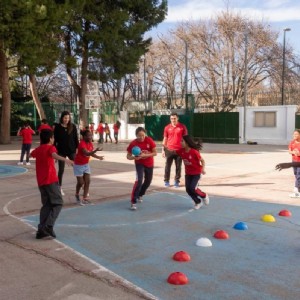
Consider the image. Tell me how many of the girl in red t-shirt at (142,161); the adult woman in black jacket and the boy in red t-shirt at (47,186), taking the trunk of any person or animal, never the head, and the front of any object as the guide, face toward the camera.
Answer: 2

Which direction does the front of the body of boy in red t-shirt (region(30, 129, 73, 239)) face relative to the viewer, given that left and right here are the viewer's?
facing away from the viewer and to the right of the viewer

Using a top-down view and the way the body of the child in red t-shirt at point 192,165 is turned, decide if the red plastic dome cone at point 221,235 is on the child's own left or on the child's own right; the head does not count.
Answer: on the child's own left

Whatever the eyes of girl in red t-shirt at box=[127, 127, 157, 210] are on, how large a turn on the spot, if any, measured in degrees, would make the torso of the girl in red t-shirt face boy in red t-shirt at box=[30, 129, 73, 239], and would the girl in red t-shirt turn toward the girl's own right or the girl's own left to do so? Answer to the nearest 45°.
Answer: approximately 45° to the girl's own right

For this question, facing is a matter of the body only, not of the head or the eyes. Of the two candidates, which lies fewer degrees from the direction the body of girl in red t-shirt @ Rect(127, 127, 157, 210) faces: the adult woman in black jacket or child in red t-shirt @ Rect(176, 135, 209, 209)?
the child in red t-shirt

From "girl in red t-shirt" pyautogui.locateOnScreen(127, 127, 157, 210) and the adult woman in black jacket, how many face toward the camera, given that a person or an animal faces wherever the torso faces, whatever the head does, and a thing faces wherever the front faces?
2

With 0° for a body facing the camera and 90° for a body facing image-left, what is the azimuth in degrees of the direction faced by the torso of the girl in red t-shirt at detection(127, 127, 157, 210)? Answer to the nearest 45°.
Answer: approximately 0°

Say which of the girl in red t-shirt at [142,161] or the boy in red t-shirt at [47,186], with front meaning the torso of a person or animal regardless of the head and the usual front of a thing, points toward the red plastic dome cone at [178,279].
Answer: the girl in red t-shirt

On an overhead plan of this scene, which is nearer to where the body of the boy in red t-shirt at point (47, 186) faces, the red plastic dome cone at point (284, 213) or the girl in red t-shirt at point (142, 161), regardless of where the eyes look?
the girl in red t-shirt

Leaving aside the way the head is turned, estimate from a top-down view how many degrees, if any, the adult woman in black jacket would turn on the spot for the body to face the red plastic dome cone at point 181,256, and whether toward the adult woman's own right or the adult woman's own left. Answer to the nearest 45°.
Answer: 0° — they already face it
